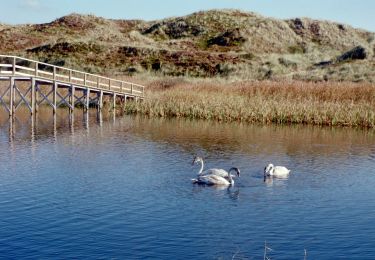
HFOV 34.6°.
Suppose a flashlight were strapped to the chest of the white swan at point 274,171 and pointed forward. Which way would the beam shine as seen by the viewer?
to the viewer's left
